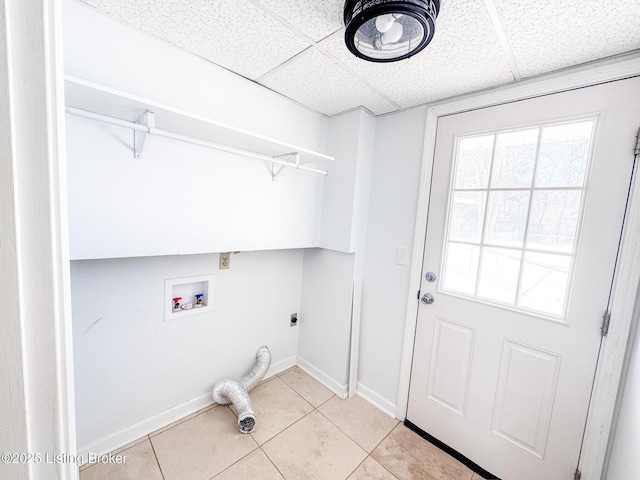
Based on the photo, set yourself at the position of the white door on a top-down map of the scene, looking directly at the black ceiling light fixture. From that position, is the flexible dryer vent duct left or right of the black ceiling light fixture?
right

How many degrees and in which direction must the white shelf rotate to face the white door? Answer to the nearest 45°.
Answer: approximately 45° to its left

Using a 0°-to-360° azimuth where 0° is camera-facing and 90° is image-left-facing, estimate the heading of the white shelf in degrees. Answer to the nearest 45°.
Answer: approximately 315°

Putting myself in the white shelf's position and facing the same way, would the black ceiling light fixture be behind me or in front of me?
in front
